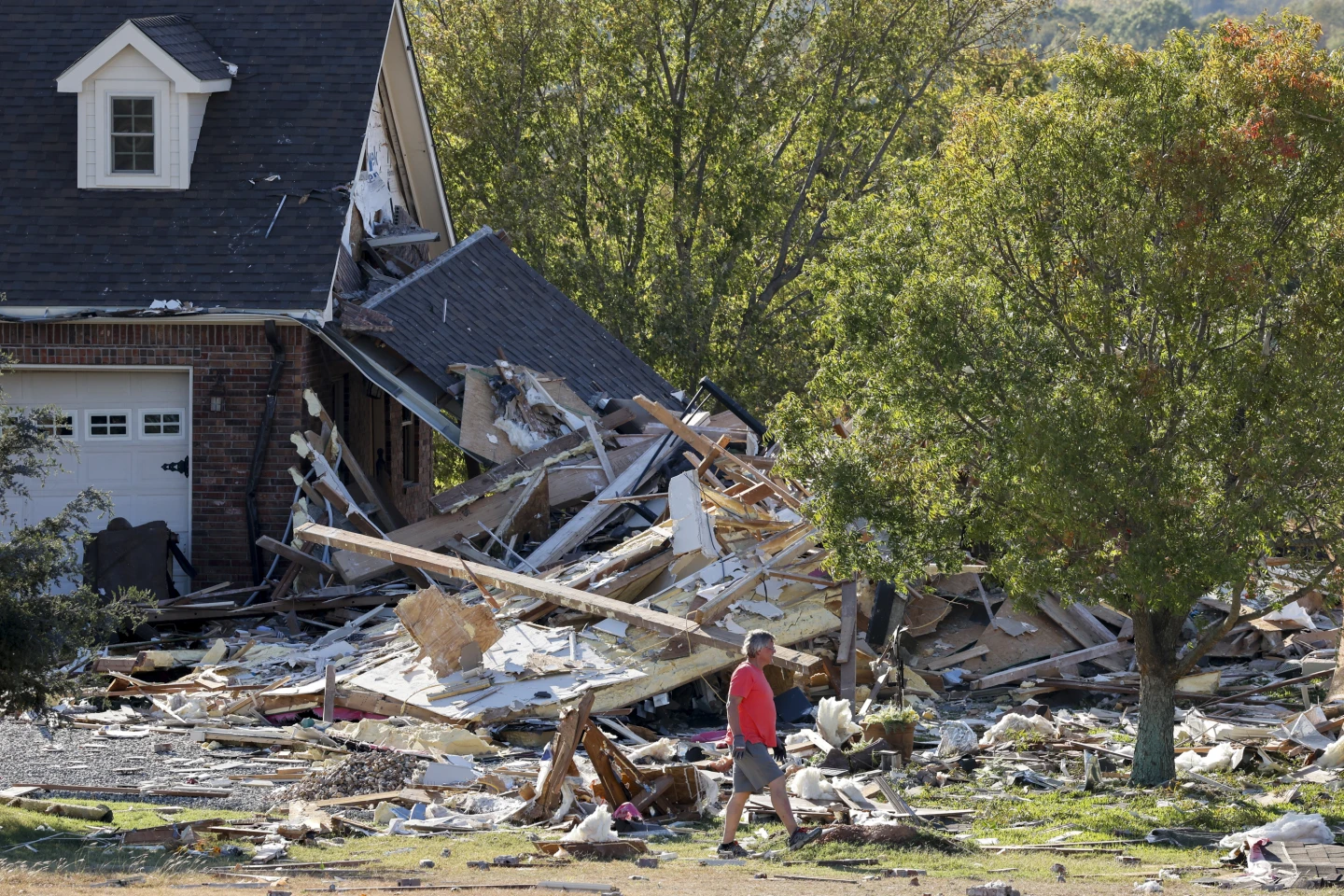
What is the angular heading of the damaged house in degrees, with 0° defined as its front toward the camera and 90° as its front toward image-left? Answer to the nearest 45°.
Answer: approximately 0°

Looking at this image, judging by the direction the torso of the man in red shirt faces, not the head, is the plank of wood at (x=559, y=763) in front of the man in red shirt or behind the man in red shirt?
behind

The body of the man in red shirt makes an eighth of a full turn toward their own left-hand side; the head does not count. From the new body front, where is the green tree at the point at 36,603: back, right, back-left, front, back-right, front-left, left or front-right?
back-left

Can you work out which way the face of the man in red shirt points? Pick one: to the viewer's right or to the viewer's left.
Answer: to the viewer's right

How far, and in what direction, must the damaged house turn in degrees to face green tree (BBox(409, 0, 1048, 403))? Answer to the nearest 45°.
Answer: approximately 135° to its left

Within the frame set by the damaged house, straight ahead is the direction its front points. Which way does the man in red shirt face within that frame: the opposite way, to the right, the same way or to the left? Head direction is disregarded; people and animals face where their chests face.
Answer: to the left

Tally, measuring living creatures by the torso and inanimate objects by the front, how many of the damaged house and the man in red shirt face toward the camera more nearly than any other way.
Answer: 1

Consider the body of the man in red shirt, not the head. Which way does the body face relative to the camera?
to the viewer's right

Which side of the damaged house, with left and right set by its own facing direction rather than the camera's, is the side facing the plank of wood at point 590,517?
left
